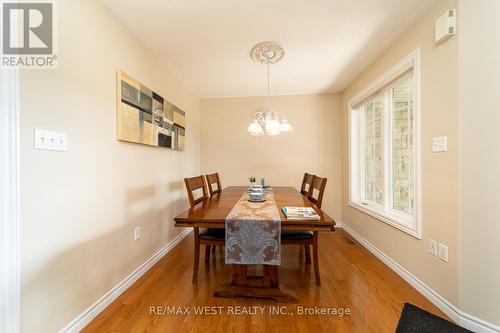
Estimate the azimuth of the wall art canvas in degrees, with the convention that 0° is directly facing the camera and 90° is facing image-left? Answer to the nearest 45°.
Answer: approximately 315°

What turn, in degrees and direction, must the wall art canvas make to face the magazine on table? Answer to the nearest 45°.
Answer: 0° — it already faces it

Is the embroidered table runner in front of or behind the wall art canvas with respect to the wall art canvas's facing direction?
in front

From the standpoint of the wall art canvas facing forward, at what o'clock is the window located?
The window is roughly at 11 o'clock from the wall art canvas.

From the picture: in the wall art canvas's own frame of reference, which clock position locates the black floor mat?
The black floor mat is roughly at 1 o'clock from the wall art canvas.
